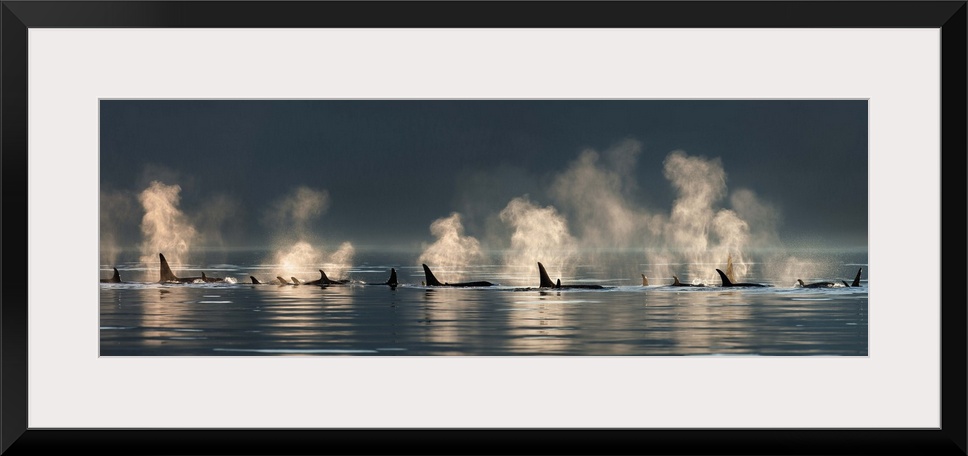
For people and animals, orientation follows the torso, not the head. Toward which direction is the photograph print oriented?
toward the camera
